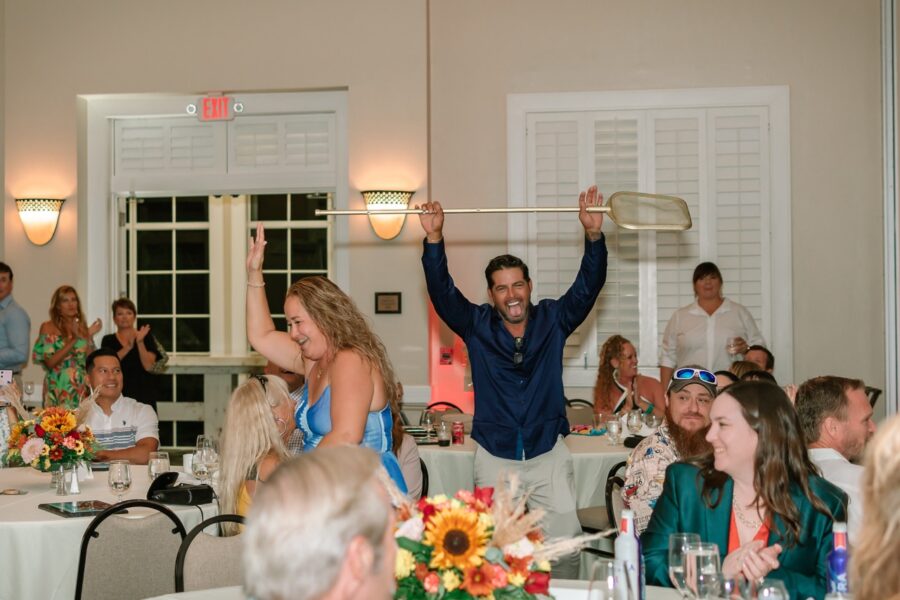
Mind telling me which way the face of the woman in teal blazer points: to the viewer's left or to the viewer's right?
to the viewer's left

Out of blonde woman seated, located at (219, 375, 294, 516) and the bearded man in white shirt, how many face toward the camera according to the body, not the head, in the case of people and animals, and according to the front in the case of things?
0

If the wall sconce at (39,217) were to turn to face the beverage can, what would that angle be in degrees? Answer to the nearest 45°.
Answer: approximately 45° to its left

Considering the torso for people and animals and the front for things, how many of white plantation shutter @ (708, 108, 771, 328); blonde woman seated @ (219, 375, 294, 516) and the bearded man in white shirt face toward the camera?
1

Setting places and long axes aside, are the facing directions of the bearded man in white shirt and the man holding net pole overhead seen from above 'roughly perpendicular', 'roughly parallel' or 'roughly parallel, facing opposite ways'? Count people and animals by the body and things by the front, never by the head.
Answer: roughly perpendicular

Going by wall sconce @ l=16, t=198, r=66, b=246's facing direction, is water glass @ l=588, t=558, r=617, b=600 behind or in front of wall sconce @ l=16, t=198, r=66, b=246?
in front

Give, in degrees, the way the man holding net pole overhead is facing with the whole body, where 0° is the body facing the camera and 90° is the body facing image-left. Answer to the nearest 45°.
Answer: approximately 0°

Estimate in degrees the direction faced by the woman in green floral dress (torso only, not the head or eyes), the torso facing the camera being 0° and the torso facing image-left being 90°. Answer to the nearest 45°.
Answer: approximately 315°

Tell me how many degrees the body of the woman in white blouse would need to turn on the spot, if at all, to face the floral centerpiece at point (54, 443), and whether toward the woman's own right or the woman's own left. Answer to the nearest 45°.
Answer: approximately 45° to the woman's own right

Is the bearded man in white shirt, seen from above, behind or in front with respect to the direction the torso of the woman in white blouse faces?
in front

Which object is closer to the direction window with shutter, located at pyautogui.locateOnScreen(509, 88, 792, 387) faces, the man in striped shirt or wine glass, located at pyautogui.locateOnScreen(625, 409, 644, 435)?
the wine glass
